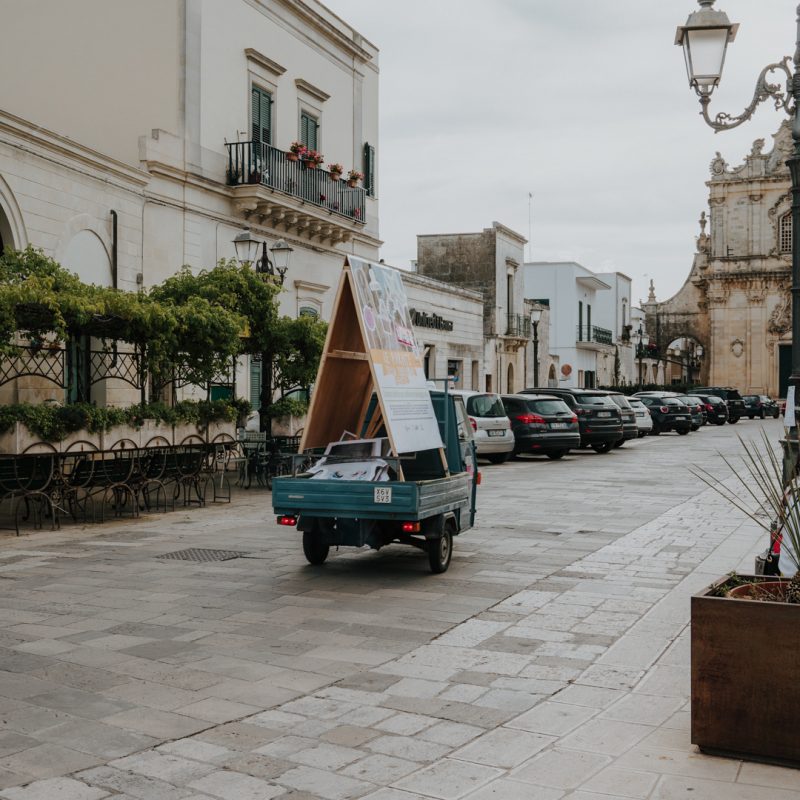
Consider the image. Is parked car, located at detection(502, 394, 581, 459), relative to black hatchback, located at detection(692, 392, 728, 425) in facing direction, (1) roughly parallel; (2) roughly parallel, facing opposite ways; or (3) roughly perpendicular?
roughly parallel

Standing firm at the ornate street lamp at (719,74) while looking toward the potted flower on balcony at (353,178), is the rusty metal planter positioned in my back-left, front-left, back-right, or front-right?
back-left

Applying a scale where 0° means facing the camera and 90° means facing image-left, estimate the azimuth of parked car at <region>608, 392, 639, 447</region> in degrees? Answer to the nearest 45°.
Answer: approximately 135°

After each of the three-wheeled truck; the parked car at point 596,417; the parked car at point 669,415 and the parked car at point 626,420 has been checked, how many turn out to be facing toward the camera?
0

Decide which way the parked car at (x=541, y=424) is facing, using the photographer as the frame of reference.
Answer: facing away from the viewer and to the left of the viewer

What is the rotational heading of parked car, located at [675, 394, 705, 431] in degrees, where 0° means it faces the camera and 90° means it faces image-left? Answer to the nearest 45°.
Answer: approximately 135°

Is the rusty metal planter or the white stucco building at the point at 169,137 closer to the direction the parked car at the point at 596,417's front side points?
the white stucco building

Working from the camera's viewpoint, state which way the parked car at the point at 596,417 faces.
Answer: facing away from the viewer and to the left of the viewer

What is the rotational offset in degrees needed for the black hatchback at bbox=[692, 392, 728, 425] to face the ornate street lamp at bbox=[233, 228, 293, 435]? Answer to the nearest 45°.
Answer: approximately 135° to its left

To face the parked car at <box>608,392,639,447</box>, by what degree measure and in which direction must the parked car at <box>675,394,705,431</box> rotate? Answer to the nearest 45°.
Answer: approximately 135° to its left

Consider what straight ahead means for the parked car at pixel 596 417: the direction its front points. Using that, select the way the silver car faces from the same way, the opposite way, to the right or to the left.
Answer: the same way

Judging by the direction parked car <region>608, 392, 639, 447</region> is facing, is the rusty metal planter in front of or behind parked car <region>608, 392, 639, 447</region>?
behind

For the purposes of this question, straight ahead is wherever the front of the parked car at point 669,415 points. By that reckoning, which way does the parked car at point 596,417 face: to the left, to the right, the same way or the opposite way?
the same way

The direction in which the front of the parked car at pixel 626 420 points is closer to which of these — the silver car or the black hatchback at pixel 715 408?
the black hatchback

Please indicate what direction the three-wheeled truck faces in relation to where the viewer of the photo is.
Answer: facing away from the viewer and to the right of the viewer

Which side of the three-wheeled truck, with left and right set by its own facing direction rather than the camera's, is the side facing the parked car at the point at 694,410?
front

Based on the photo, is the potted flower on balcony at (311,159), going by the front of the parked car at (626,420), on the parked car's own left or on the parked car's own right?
on the parked car's own left
